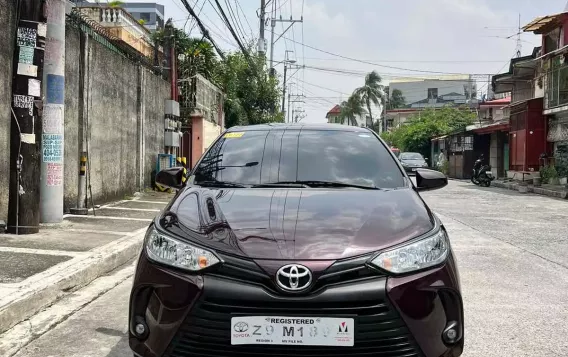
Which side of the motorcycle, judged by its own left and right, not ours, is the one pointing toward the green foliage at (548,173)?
back

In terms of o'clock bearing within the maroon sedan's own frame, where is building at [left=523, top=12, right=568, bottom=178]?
The building is roughly at 7 o'clock from the maroon sedan.

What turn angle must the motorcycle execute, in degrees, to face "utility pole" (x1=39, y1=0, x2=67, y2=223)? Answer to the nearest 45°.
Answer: approximately 45° to its left

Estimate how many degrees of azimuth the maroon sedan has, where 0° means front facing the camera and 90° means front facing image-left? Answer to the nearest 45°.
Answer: approximately 0°

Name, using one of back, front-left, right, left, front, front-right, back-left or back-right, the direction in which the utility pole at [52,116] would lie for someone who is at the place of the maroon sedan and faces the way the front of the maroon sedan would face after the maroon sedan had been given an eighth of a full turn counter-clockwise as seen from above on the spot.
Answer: back

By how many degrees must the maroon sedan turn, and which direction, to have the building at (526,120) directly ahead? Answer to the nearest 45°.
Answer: approximately 135° to its left

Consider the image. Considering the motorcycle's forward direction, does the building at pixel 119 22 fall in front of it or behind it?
in front

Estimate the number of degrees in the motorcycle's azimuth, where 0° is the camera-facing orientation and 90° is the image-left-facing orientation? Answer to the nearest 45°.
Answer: approximately 135°

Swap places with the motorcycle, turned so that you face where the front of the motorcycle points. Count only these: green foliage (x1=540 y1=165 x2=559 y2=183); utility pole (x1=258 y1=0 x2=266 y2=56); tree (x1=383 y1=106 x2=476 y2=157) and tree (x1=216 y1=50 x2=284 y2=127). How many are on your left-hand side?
1

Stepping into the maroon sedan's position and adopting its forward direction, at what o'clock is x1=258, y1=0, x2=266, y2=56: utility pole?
The utility pole is roughly at 6 o'clock from the maroon sedan.

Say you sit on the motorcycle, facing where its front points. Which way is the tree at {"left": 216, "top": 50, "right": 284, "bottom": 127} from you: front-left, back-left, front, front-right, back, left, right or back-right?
front-left
